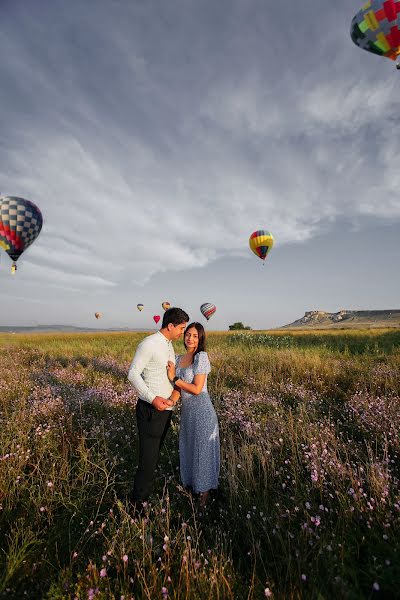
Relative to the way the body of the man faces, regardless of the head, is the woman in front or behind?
in front

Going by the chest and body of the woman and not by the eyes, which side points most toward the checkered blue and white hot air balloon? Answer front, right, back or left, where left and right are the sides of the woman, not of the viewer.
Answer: right

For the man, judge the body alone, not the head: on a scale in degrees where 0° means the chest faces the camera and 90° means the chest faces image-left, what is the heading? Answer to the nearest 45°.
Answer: approximately 270°

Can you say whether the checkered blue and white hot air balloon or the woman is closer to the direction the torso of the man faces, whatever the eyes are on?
the woman

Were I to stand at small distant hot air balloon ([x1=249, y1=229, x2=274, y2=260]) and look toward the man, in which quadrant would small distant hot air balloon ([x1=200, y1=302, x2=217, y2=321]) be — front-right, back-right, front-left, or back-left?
back-right

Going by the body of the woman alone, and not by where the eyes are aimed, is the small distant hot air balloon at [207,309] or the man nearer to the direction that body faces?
the man

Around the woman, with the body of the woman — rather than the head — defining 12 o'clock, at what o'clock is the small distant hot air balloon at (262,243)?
The small distant hot air balloon is roughly at 5 o'clock from the woman.

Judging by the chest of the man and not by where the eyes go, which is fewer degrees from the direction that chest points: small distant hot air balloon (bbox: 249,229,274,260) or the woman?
the woman
